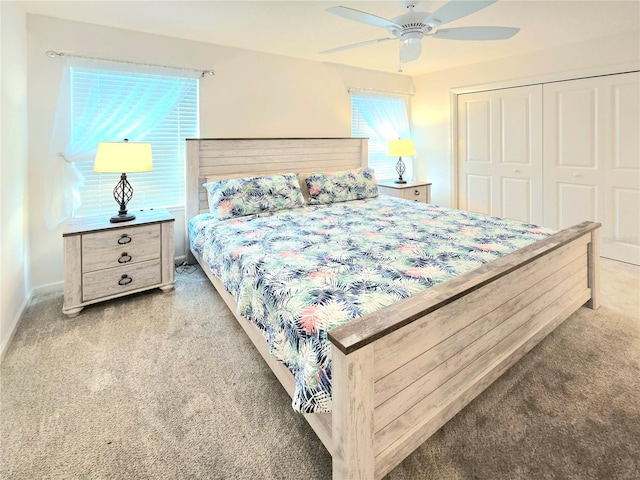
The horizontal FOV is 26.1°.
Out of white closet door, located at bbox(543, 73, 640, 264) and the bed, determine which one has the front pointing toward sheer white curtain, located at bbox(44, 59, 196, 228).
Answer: the white closet door

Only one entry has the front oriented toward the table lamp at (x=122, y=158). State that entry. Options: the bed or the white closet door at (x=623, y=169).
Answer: the white closet door

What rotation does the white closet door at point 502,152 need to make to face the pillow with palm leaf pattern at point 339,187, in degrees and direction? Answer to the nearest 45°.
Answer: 0° — it already faces it

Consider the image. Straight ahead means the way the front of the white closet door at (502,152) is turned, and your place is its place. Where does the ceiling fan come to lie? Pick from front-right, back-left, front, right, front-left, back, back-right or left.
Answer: front-left

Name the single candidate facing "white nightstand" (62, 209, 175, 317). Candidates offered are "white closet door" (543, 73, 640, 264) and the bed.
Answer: the white closet door

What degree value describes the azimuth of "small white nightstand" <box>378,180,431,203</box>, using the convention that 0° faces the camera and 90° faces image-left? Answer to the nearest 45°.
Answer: approximately 315°

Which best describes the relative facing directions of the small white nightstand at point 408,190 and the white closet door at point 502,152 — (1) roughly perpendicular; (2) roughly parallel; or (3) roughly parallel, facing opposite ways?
roughly perpendicular

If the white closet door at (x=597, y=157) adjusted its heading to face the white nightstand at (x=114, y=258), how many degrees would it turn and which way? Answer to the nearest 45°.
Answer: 0° — it already faces it

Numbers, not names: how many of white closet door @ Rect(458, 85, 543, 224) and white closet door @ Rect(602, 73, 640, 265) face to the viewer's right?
0

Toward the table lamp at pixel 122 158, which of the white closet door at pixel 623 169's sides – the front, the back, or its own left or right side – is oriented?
front

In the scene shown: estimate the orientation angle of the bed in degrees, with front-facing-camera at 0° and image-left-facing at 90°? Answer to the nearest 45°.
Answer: approximately 315°

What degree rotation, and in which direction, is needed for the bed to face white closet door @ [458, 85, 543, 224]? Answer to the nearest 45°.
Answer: approximately 135° to its left
